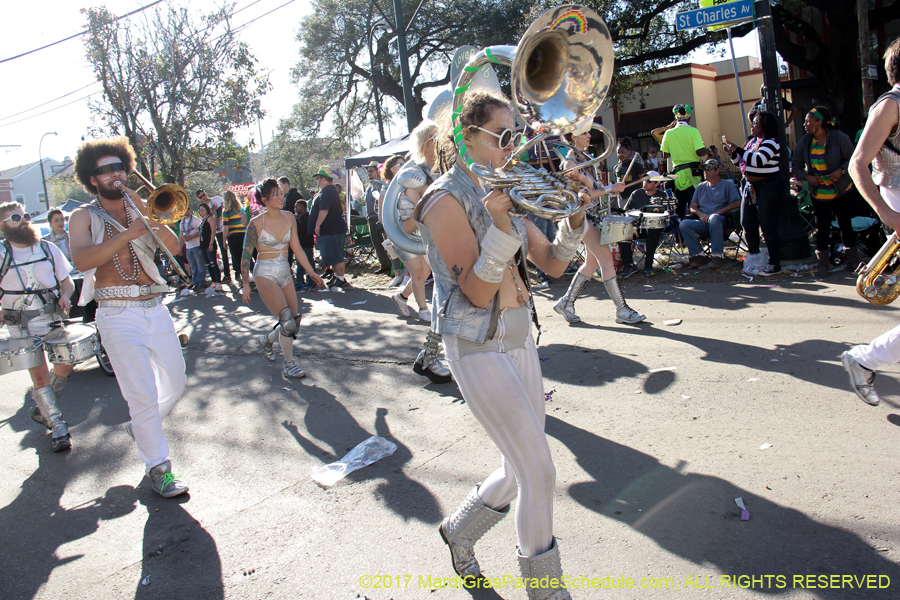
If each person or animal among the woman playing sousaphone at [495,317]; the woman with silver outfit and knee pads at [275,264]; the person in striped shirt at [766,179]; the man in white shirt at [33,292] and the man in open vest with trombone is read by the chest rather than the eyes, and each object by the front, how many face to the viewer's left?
1

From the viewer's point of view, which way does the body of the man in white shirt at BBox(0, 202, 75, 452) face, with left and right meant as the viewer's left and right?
facing the viewer

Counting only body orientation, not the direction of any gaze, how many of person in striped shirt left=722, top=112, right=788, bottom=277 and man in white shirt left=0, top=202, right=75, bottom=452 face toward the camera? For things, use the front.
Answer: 1

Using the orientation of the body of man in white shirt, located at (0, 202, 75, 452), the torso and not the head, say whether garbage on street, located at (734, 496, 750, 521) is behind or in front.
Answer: in front

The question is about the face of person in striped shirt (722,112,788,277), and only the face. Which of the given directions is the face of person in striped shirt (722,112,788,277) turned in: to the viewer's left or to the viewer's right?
to the viewer's left

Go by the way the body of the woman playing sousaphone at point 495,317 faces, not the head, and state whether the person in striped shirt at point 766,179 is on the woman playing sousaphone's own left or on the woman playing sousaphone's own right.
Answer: on the woman playing sousaphone's own left

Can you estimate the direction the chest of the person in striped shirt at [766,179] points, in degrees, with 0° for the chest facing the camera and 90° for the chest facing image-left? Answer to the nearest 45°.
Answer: approximately 90°

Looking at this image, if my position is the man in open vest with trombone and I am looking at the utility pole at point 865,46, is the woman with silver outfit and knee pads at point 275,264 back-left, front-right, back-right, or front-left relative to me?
front-left

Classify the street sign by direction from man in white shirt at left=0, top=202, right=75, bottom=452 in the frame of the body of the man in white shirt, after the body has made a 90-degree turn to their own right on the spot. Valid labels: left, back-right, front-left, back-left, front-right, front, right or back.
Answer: back

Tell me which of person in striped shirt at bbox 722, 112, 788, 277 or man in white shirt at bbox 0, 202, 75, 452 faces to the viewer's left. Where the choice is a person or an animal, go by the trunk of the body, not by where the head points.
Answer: the person in striped shirt

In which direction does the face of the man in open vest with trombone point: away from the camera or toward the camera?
toward the camera

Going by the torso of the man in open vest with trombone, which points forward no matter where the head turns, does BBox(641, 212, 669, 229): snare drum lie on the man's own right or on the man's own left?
on the man's own left

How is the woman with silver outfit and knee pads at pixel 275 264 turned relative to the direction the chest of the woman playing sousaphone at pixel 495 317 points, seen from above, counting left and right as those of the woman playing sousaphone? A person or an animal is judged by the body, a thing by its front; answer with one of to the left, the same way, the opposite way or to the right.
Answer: the same way

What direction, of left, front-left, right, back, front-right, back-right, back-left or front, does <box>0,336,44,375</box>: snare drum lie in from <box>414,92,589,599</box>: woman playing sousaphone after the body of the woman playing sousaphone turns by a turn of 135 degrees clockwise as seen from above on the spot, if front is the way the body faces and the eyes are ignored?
front-right
